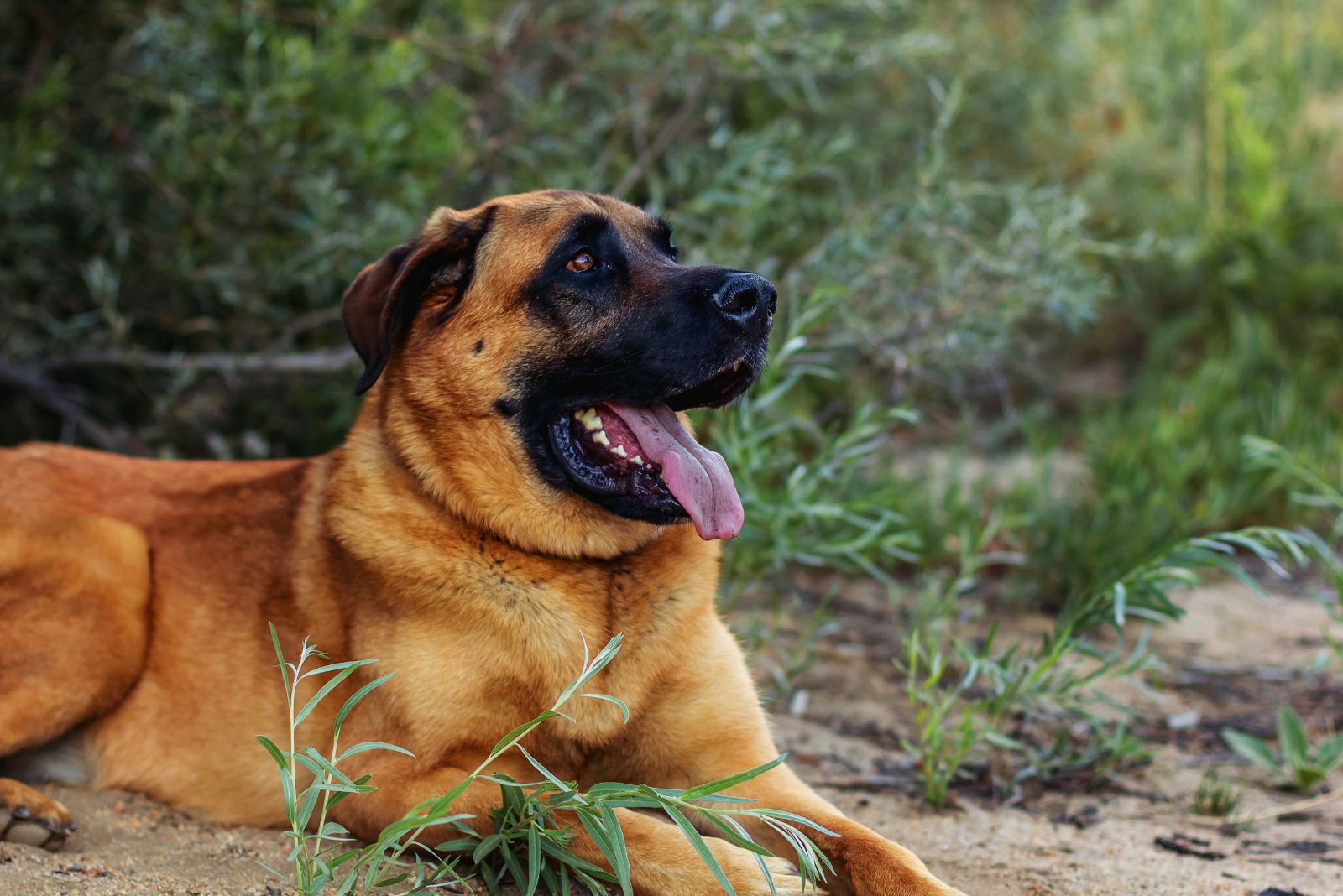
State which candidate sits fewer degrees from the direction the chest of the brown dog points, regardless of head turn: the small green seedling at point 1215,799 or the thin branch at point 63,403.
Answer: the small green seedling

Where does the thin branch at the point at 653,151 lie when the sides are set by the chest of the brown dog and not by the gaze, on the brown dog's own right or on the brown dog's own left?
on the brown dog's own left

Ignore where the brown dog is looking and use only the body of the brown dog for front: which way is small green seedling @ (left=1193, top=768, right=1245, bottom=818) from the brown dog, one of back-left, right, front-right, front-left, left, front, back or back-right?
front-left

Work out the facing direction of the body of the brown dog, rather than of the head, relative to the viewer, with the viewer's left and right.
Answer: facing the viewer and to the right of the viewer

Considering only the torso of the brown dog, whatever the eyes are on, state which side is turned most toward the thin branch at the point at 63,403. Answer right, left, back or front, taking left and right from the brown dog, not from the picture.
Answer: back

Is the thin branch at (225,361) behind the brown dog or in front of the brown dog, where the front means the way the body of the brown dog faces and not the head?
behind

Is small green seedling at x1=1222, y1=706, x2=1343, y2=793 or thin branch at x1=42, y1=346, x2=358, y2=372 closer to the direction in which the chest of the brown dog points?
the small green seedling

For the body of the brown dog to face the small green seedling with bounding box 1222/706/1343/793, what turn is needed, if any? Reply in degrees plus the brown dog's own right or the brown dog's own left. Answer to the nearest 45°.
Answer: approximately 45° to the brown dog's own left
